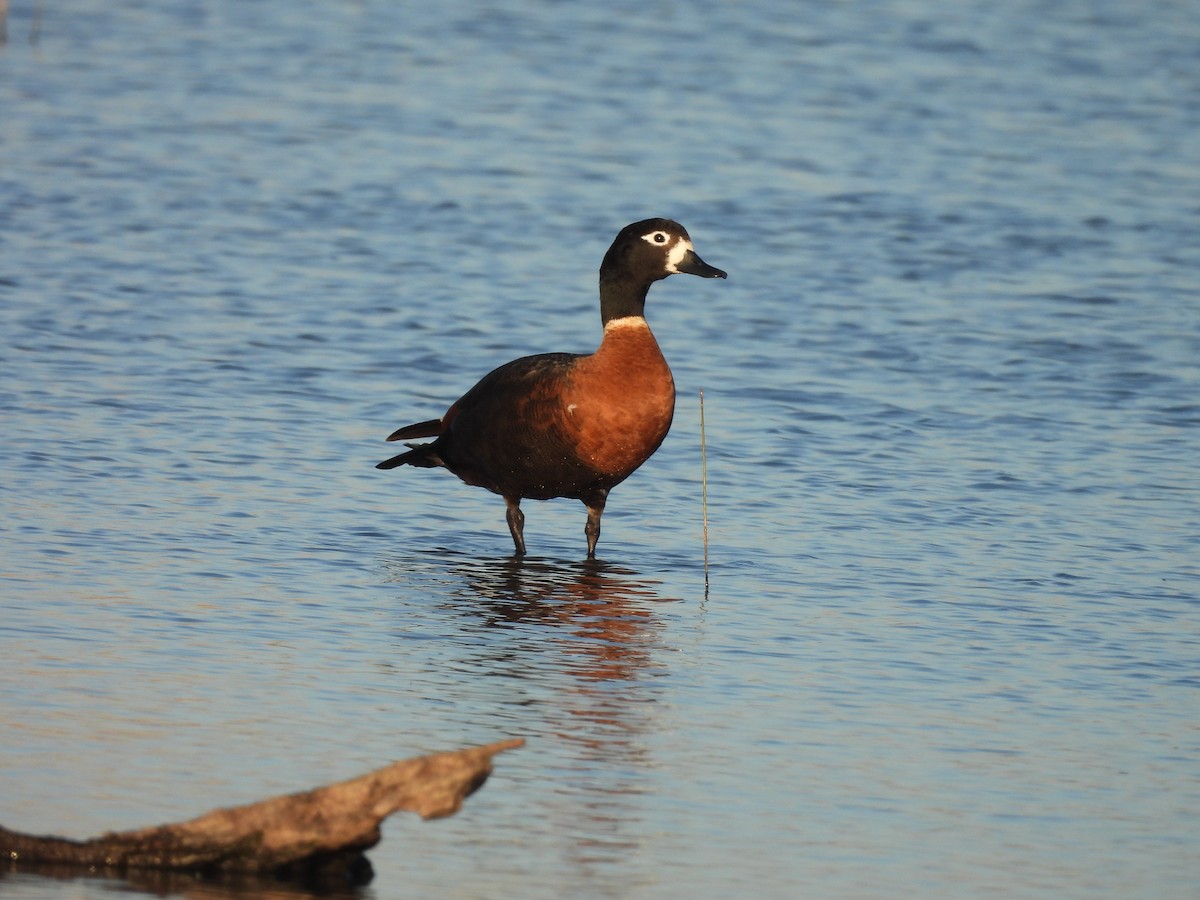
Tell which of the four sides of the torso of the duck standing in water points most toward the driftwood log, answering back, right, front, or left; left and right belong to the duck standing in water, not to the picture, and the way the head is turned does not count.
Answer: right

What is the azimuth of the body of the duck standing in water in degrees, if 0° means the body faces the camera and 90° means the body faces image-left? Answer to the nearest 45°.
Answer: approximately 270°
